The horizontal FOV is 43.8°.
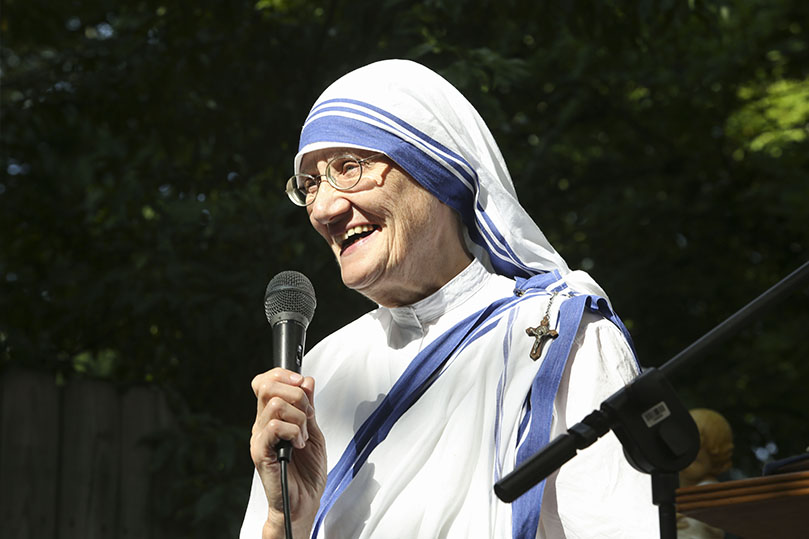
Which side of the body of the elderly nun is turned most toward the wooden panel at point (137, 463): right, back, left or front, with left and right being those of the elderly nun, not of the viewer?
right

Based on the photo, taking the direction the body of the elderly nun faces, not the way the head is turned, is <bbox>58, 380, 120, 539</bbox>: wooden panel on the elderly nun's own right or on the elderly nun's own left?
on the elderly nun's own right

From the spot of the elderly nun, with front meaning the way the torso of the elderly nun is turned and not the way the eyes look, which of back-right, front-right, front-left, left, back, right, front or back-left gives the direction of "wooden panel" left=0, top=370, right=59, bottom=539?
right

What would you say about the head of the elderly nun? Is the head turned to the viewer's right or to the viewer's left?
to the viewer's left

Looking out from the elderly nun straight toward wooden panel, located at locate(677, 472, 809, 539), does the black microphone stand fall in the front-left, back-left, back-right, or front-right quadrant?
front-right
